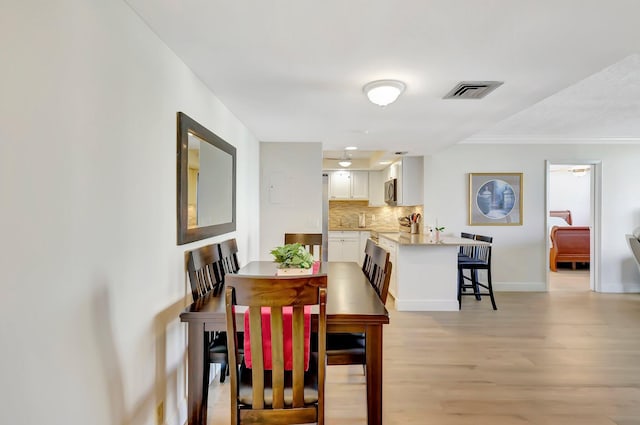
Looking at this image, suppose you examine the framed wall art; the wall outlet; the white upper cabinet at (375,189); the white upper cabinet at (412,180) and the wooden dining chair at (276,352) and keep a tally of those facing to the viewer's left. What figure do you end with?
1

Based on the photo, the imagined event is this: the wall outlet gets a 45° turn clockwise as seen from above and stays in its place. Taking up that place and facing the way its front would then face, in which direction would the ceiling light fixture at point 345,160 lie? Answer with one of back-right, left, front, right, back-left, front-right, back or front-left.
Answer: back-left

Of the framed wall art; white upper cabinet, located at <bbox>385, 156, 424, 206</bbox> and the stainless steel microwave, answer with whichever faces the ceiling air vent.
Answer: the framed wall art

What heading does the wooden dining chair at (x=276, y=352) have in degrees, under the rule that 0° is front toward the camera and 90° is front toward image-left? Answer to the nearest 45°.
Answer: approximately 180°

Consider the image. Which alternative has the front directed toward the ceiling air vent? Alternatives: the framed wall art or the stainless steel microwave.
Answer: the framed wall art

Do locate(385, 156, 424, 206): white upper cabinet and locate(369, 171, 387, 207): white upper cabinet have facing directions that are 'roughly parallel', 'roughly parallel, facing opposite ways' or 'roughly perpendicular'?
roughly perpendicular

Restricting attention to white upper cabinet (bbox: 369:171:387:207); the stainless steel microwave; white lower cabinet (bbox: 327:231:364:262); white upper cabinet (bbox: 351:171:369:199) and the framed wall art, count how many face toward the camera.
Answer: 4

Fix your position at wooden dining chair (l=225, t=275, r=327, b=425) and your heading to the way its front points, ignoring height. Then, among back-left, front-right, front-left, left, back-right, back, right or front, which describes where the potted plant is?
front

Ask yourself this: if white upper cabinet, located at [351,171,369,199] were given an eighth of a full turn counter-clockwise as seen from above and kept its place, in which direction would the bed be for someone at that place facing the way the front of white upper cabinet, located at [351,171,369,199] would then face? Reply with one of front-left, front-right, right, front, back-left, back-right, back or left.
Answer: front-left

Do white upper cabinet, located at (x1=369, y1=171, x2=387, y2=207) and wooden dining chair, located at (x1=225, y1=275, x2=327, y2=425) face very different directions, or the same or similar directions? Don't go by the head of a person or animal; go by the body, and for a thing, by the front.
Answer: very different directions

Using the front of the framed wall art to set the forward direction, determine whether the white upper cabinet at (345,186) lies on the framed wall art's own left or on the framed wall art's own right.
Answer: on the framed wall art's own right

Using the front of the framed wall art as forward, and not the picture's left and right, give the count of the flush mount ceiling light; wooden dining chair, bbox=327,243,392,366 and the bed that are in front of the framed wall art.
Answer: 2

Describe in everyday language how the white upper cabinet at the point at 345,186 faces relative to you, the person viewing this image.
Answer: facing the viewer

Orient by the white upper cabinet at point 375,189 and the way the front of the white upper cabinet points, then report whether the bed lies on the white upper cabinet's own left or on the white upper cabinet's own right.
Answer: on the white upper cabinet's own left

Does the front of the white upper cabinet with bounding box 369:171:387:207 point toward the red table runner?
yes

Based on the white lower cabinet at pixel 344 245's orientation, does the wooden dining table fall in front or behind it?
in front

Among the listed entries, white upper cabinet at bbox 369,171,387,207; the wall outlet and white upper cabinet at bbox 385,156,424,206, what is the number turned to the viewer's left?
1

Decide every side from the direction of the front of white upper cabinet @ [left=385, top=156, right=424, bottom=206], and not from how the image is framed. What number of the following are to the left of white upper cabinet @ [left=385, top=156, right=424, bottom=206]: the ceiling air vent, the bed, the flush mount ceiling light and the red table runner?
3

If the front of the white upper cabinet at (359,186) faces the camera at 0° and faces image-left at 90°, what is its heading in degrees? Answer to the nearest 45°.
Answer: approximately 0°
